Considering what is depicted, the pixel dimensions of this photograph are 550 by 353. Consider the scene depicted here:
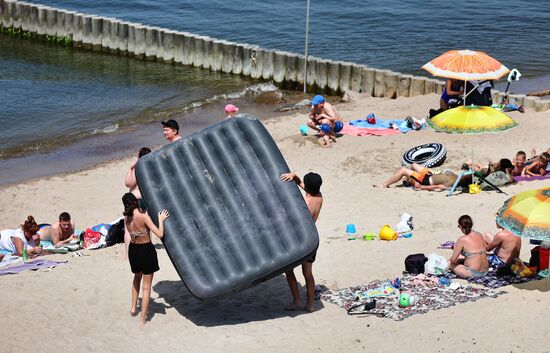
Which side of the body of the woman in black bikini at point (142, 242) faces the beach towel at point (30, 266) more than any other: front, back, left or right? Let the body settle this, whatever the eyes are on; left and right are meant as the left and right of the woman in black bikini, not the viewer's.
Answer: left

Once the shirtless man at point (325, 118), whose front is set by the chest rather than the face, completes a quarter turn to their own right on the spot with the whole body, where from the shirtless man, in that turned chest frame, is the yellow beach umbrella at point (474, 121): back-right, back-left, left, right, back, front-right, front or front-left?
back

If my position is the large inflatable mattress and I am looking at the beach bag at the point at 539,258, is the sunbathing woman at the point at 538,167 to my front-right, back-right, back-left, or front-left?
front-left

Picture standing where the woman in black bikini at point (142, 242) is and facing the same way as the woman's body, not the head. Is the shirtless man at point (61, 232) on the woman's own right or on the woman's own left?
on the woman's own left

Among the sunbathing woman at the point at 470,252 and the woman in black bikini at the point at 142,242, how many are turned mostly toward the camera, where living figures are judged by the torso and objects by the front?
0

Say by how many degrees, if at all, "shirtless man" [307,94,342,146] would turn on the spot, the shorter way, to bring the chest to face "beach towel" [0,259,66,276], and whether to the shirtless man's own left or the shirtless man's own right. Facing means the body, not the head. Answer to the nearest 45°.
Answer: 0° — they already face it

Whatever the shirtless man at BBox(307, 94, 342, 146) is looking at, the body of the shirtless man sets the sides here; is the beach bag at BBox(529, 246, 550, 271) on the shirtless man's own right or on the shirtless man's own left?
on the shirtless man's own left

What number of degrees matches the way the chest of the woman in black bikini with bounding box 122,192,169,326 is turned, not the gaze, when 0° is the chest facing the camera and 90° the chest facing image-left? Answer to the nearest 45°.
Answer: approximately 225°

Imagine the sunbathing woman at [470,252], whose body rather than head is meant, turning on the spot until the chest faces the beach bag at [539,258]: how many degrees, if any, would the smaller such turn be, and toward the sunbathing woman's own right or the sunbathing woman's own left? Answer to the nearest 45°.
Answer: approximately 135° to the sunbathing woman's own right

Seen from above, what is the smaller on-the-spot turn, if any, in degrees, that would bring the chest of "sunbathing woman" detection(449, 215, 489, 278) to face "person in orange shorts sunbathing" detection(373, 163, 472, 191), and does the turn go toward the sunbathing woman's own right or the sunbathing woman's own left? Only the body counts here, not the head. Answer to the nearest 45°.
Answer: approximately 45° to the sunbathing woman's own right

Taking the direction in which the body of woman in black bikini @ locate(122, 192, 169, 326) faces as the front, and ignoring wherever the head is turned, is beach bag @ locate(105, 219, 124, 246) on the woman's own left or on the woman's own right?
on the woman's own left

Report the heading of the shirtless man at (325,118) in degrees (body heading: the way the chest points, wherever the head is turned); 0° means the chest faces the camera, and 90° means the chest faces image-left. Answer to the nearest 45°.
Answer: approximately 45°

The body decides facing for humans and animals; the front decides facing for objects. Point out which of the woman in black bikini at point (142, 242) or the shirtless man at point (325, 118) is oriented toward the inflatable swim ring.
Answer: the woman in black bikini

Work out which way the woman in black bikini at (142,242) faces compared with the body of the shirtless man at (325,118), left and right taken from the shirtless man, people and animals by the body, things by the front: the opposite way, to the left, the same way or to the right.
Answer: the opposite way

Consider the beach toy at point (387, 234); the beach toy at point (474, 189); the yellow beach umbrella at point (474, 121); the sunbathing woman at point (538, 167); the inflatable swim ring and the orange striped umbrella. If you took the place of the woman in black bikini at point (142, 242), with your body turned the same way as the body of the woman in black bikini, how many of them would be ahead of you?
6
